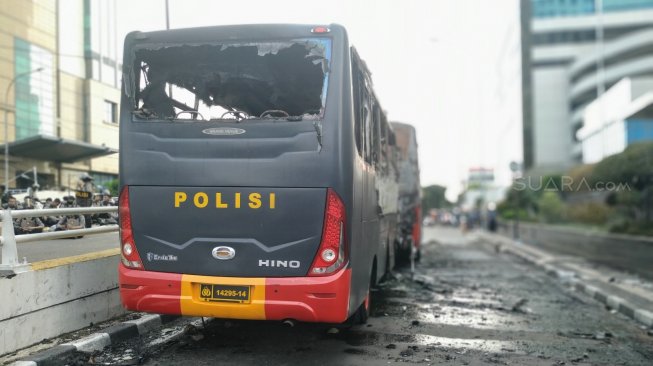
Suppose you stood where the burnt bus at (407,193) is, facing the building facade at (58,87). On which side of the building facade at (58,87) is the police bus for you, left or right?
left

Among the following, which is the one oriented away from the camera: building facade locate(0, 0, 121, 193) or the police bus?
the police bus

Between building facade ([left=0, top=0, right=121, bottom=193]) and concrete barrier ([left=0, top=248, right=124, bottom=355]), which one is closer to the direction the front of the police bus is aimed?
the building facade

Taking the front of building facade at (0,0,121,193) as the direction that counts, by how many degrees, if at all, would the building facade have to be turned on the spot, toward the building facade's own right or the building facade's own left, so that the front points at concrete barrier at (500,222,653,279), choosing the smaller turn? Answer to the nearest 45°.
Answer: approximately 45° to the building facade's own left

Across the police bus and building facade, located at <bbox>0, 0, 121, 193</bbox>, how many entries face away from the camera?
1

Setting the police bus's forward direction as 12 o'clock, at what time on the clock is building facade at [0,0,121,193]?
The building facade is roughly at 11 o'clock from the police bus.

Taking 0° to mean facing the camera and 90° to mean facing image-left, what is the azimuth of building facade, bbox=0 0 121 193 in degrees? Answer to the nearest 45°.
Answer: approximately 315°

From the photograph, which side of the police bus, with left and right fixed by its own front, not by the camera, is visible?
back

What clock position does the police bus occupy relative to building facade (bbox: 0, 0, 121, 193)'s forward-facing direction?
The police bus is roughly at 1 o'clock from the building facade.

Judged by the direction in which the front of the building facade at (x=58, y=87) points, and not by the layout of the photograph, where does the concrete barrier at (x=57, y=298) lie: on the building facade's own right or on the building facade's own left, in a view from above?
on the building facade's own right
